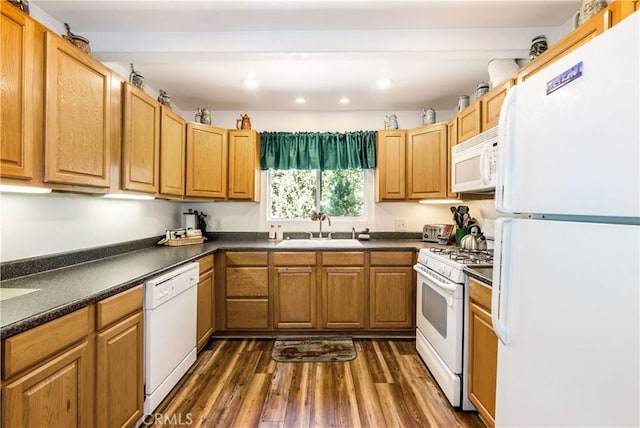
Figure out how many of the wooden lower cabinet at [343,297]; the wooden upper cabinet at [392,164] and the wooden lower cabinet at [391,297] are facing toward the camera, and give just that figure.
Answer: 3

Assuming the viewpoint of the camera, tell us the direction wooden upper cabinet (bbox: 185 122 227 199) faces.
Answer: facing the viewer and to the right of the viewer

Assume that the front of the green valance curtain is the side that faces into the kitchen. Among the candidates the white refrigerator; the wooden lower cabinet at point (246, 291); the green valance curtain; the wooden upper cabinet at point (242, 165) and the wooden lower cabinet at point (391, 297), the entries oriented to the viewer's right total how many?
0

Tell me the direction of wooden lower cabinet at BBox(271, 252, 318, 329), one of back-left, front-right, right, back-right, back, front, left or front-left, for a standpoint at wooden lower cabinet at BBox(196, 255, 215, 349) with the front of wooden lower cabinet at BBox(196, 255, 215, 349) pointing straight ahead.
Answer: front

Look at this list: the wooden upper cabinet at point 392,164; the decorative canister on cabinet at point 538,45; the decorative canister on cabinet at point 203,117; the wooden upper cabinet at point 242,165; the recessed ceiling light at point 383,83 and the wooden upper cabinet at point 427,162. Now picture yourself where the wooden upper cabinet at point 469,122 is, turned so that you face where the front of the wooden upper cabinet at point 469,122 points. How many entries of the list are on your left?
1

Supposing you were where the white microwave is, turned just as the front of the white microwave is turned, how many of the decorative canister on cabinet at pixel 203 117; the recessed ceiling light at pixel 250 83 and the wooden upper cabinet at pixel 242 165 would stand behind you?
0

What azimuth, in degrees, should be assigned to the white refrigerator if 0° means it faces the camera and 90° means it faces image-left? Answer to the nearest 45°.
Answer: approximately 45°

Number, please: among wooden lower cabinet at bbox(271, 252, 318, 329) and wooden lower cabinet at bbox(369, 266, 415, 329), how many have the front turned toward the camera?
2

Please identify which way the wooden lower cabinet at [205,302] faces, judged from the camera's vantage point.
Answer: facing to the right of the viewer

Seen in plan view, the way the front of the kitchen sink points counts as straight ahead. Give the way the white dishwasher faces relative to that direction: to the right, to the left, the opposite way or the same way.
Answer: to the left

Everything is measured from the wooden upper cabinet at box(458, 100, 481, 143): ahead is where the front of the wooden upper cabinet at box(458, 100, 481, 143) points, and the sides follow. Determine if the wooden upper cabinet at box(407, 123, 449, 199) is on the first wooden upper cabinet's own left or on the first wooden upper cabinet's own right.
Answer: on the first wooden upper cabinet's own right

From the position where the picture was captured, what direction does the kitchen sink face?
facing the viewer

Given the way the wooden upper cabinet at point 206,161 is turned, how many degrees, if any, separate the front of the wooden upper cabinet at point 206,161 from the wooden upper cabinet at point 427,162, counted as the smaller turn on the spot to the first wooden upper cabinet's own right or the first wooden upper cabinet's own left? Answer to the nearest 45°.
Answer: approximately 45° to the first wooden upper cabinet's own left

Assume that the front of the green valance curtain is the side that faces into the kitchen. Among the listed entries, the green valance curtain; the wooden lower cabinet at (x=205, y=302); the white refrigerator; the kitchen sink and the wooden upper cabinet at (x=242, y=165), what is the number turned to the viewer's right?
1

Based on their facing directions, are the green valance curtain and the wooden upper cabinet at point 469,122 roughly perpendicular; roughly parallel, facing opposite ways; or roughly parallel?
roughly perpendicular

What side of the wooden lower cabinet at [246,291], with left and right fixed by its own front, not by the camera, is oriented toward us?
front

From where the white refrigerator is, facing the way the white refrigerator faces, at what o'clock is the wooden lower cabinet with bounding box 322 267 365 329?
The wooden lower cabinet is roughly at 3 o'clock from the white refrigerator.

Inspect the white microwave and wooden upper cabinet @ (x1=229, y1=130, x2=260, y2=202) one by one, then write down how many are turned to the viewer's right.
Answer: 0

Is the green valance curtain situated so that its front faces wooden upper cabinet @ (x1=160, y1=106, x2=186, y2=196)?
no
